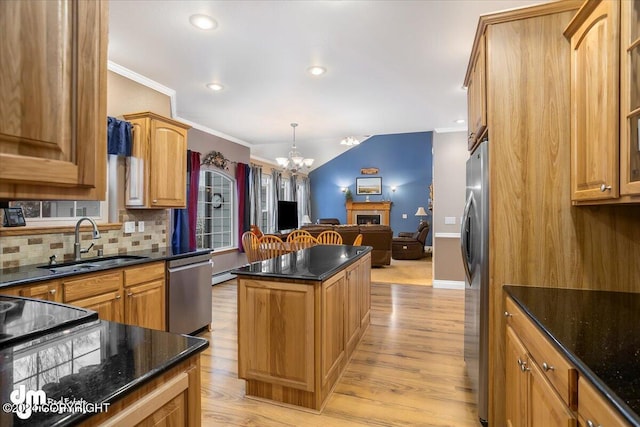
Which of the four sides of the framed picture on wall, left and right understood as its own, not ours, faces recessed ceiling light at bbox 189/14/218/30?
front

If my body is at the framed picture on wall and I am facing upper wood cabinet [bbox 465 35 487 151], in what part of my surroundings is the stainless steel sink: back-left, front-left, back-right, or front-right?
front-right

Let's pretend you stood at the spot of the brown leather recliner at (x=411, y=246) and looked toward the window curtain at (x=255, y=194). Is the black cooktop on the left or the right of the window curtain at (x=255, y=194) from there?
left

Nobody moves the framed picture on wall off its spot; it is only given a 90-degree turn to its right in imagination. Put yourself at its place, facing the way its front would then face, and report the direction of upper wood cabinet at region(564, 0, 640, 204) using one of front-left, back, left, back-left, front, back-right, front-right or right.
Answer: left

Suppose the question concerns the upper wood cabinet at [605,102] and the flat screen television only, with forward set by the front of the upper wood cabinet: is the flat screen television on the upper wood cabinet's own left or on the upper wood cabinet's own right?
on the upper wood cabinet's own right

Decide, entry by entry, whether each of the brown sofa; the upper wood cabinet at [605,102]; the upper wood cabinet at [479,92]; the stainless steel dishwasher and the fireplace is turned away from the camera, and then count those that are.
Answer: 1

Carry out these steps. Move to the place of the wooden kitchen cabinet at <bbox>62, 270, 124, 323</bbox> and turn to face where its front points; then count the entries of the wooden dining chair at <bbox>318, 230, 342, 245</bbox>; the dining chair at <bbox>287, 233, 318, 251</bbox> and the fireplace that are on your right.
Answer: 0

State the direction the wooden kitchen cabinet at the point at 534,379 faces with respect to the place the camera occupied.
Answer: facing the viewer and to the left of the viewer

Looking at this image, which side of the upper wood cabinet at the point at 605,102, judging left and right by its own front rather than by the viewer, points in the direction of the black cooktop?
front

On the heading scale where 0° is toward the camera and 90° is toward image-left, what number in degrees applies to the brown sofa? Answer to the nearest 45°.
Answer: approximately 180°

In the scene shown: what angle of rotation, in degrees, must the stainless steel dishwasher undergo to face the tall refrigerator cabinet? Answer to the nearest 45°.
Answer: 0° — it already faces it

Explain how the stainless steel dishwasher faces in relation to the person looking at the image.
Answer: facing the viewer and to the right of the viewer

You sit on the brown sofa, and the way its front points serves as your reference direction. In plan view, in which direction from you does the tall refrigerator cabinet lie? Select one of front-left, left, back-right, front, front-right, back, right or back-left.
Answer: back

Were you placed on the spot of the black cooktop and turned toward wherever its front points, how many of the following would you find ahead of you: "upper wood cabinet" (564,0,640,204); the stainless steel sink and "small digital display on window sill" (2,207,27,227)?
1

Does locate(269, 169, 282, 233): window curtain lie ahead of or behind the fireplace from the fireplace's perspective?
ahead

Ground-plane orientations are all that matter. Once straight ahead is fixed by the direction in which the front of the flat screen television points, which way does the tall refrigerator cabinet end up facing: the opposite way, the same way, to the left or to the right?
the opposite way

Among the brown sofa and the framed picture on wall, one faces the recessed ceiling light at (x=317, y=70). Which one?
the framed picture on wall

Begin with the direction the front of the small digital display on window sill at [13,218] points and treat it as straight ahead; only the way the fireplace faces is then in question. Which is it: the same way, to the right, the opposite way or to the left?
to the right

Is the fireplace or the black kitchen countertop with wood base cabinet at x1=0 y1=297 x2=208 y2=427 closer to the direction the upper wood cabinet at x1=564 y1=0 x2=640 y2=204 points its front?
the black kitchen countertop with wood base cabinet

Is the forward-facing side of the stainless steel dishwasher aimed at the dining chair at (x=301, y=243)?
no

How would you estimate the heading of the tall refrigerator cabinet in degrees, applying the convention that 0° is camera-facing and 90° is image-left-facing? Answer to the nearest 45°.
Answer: approximately 90°

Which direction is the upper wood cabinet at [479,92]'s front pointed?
to the viewer's left
